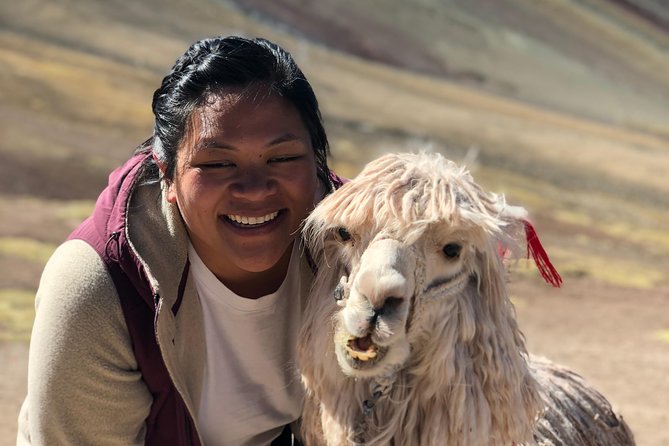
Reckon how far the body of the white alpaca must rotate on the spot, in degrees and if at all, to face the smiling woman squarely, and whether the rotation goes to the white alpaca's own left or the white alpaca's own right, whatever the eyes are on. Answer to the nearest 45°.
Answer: approximately 45° to the white alpaca's own right

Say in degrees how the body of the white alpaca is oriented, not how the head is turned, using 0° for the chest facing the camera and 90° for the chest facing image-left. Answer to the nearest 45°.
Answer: approximately 45°
